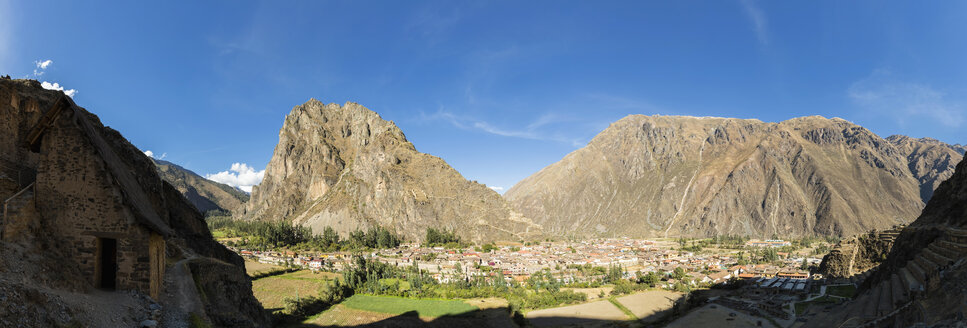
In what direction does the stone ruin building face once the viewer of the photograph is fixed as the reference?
facing the viewer

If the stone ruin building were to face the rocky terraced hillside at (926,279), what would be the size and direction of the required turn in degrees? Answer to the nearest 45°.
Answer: approximately 90° to its left
